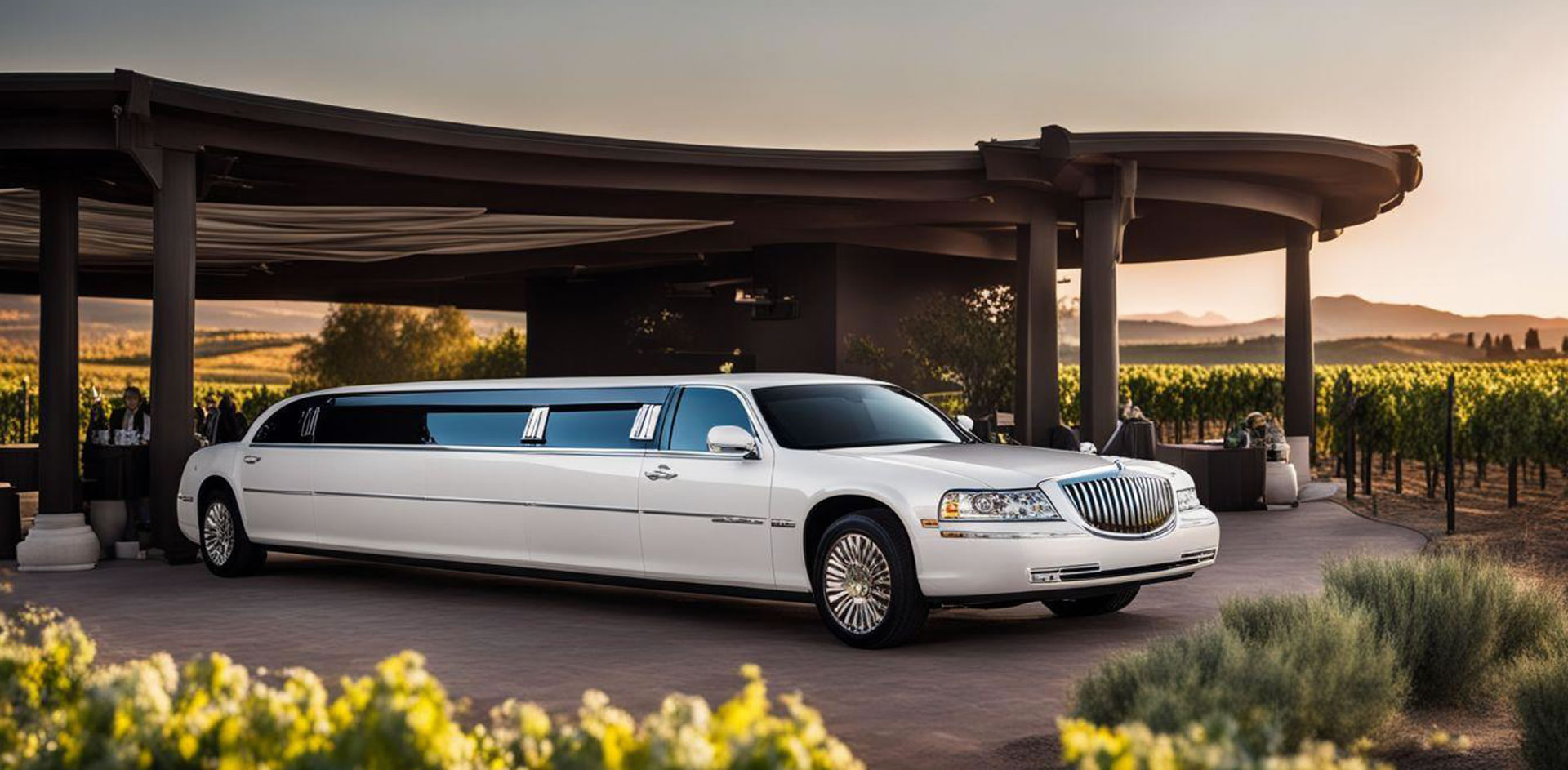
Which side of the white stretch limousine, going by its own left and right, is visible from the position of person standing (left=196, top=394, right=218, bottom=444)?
back

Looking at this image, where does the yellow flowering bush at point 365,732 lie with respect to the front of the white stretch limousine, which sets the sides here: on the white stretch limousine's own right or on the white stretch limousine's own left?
on the white stretch limousine's own right

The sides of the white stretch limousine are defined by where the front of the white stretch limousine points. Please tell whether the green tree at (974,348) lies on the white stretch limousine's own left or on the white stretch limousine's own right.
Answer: on the white stretch limousine's own left

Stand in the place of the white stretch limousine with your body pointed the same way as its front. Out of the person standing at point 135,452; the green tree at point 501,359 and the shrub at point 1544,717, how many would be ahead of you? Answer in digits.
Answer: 1

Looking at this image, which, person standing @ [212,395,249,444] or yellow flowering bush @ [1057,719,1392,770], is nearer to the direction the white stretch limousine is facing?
the yellow flowering bush

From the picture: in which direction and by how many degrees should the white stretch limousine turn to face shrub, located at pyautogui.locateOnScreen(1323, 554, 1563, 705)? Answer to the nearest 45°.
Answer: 0° — it already faces it

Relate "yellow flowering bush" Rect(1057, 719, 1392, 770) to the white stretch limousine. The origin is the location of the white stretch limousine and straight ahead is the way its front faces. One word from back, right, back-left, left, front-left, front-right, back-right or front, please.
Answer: front-right

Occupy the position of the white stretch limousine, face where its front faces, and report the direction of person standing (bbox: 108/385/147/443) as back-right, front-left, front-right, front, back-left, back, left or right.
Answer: back

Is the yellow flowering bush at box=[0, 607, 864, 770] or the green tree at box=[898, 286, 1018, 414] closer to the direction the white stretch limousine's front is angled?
the yellow flowering bush

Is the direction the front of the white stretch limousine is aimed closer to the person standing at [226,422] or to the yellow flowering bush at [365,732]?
the yellow flowering bush

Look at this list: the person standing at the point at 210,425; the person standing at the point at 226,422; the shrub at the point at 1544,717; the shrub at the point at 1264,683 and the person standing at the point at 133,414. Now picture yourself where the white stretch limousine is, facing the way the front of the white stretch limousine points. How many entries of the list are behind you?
3

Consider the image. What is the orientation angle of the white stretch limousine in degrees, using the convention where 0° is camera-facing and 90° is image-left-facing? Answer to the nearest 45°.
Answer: approximately 315°

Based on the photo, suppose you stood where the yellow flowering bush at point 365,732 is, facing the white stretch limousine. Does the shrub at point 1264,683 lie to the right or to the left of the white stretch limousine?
right

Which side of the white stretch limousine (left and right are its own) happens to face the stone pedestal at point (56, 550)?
back

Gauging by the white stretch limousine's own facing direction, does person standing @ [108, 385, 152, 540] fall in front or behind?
behind
